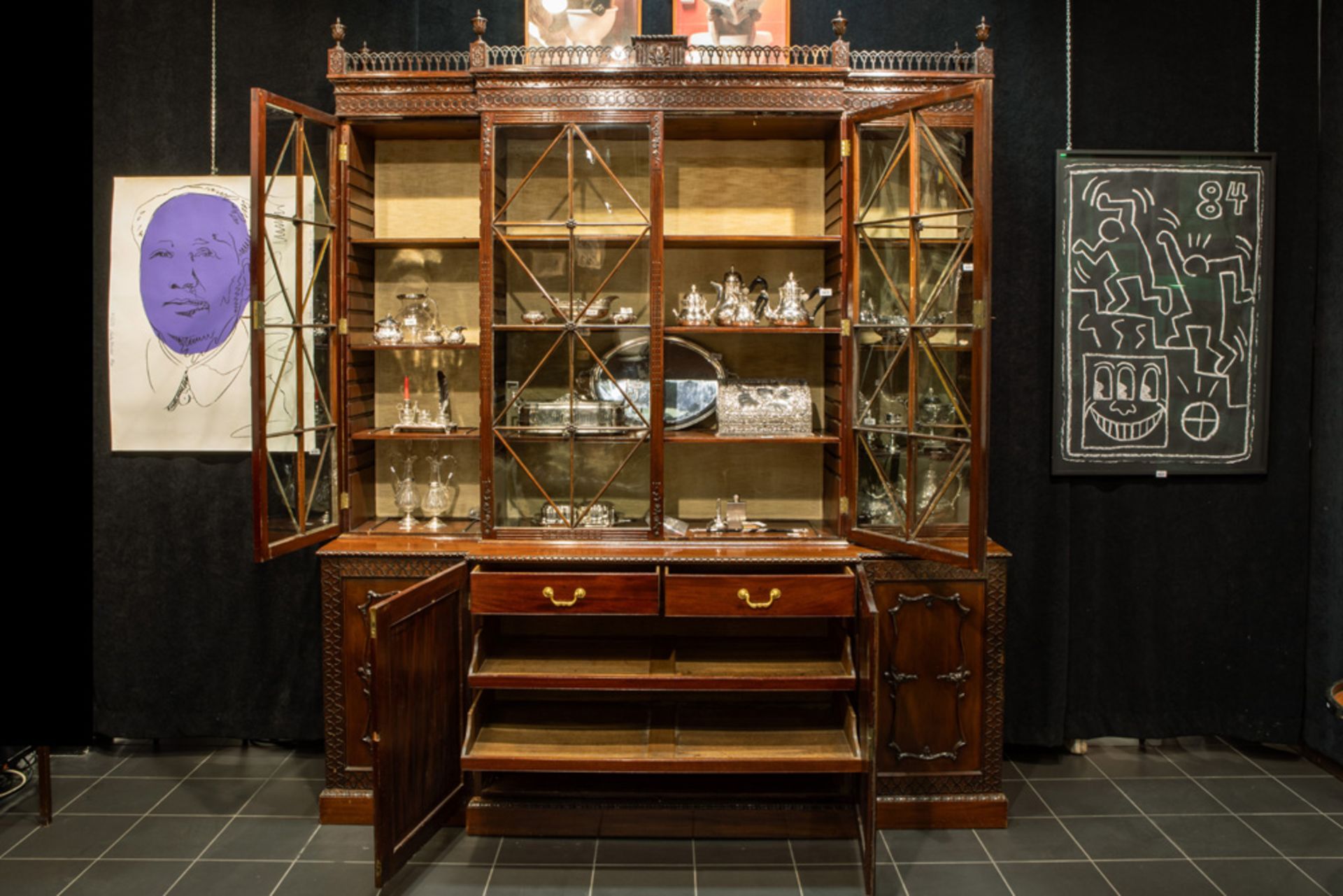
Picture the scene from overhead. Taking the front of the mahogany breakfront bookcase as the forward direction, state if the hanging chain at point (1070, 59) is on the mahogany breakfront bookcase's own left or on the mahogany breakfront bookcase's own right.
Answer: on the mahogany breakfront bookcase's own left

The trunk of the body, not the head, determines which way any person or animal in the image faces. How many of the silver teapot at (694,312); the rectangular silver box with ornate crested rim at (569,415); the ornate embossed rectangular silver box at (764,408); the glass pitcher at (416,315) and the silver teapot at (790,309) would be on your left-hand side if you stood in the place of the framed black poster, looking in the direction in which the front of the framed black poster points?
0

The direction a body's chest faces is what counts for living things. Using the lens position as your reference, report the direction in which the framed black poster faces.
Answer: facing the viewer

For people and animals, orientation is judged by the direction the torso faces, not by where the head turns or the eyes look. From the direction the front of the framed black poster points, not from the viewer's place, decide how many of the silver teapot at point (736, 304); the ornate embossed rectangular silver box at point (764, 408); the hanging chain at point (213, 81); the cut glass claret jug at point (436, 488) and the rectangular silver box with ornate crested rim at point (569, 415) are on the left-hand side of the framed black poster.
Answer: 0

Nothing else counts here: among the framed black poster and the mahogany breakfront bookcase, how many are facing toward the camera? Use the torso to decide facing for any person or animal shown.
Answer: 2

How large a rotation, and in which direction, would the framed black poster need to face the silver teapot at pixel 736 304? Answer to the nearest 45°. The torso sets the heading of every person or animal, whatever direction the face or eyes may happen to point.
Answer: approximately 45° to its right

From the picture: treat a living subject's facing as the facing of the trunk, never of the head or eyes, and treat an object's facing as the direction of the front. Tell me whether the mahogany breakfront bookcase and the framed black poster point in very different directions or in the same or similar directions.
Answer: same or similar directions

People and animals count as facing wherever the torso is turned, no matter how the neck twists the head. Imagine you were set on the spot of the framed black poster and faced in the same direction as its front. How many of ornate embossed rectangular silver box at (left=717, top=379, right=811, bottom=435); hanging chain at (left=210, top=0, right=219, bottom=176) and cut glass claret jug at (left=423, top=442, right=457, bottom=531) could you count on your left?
0

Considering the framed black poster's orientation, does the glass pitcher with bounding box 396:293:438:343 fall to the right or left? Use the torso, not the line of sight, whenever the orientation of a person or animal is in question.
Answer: on its right

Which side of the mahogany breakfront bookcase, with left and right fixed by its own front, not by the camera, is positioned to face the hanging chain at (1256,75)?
left

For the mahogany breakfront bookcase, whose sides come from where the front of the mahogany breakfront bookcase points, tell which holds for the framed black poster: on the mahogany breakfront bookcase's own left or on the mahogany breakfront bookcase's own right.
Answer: on the mahogany breakfront bookcase's own left

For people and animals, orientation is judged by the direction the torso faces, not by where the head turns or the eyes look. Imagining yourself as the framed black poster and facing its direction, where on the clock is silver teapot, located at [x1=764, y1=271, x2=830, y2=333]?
The silver teapot is roughly at 2 o'clock from the framed black poster.

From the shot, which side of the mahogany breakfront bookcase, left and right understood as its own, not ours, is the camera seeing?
front

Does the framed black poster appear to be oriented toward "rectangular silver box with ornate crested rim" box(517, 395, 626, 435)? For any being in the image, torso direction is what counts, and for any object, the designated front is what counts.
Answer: no
